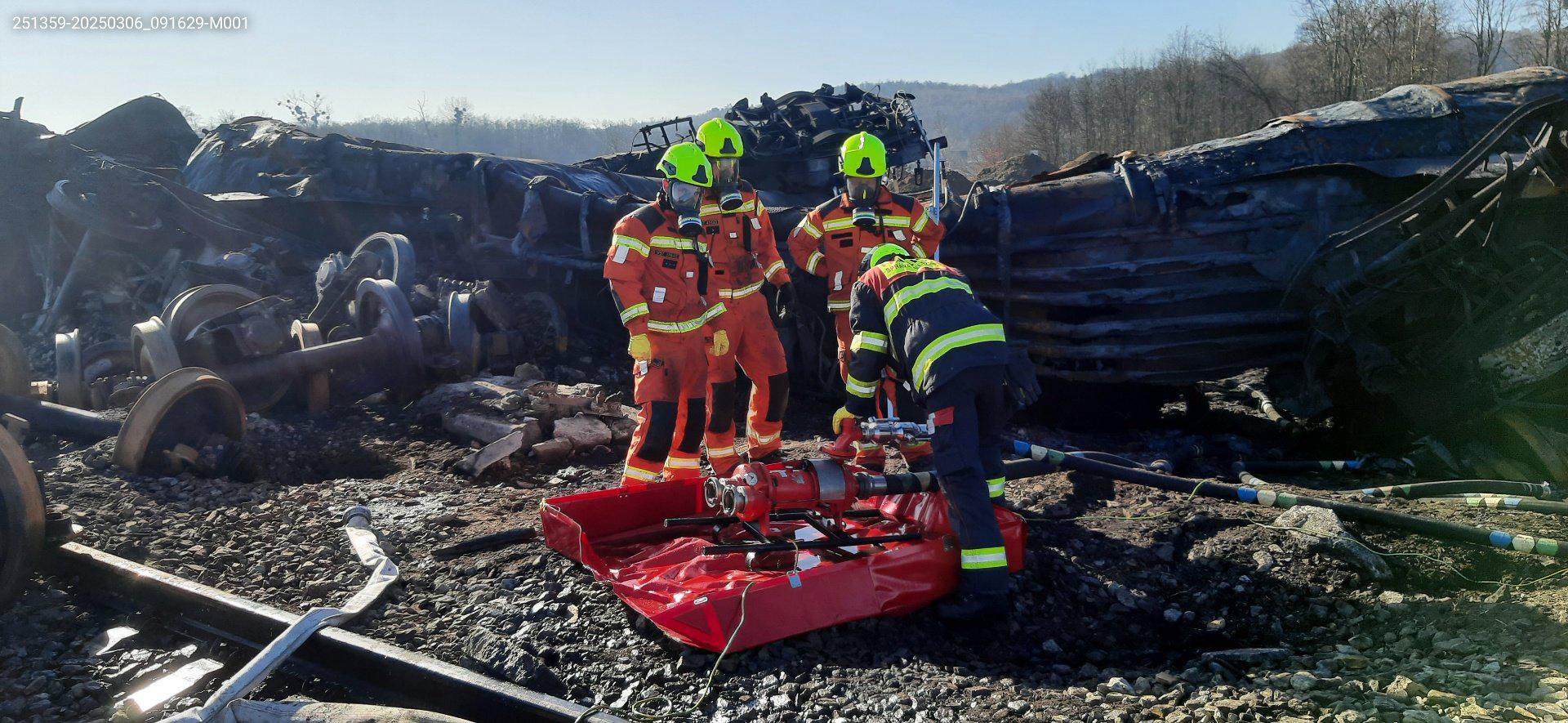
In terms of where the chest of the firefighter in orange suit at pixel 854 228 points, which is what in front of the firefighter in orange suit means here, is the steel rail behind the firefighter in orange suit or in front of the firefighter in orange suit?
in front

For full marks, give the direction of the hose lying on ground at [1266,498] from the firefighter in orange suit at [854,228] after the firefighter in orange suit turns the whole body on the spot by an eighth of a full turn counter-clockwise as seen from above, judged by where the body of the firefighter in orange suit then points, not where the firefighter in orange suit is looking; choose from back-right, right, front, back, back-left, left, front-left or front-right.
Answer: front

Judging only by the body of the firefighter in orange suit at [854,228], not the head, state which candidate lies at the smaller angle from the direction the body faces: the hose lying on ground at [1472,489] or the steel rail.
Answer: the steel rail

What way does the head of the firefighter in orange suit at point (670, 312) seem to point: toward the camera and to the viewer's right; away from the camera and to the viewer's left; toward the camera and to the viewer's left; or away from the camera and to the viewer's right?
toward the camera and to the viewer's right

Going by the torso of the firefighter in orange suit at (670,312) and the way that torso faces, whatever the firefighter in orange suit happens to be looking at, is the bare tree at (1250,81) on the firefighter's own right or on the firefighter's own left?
on the firefighter's own left

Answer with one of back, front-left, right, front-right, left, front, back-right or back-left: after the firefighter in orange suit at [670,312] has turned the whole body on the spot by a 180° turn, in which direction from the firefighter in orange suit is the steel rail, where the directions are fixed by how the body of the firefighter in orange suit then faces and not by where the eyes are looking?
left

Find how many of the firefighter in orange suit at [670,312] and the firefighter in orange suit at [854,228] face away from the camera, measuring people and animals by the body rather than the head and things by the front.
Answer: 0

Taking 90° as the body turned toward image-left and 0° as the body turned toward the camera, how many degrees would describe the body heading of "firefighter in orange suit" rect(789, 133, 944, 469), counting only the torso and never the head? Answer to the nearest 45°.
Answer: approximately 0°

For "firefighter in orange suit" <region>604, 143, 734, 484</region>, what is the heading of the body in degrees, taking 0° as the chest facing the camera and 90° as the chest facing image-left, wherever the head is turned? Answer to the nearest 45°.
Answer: approximately 315°

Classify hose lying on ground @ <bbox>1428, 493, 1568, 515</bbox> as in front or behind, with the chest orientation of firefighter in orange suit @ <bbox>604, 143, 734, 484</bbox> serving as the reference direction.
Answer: in front

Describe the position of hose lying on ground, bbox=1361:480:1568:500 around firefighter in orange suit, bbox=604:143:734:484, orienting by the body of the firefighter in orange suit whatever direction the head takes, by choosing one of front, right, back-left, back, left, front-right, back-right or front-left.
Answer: front-left

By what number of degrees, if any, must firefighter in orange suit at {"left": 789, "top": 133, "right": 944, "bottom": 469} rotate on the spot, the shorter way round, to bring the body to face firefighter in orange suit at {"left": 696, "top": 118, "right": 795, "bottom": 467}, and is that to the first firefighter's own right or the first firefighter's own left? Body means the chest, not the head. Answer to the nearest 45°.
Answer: approximately 45° to the first firefighter's own right
